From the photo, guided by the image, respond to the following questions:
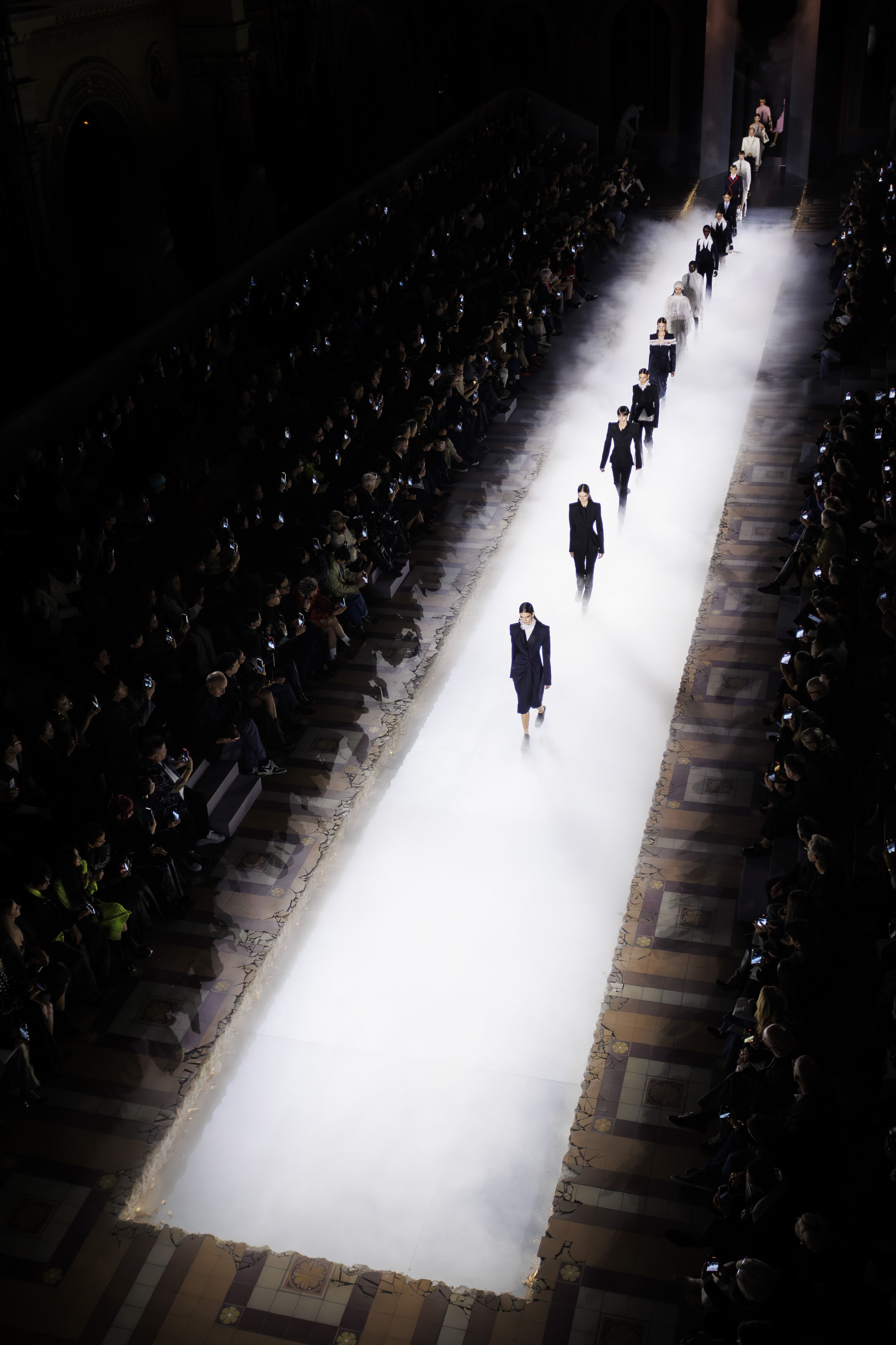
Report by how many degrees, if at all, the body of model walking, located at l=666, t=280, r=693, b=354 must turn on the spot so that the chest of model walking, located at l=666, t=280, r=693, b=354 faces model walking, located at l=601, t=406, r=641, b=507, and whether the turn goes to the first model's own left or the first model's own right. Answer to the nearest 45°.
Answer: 0° — they already face them

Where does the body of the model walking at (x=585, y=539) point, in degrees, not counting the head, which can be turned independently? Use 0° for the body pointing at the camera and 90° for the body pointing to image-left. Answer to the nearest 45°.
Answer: approximately 0°

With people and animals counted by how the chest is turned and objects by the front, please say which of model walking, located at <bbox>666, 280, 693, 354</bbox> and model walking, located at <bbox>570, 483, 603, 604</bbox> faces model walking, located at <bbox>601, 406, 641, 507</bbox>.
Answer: model walking, located at <bbox>666, 280, 693, 354</bbox>

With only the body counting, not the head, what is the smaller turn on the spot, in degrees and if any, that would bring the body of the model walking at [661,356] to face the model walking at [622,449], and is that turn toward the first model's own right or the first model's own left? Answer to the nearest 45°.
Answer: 0° — they already face them

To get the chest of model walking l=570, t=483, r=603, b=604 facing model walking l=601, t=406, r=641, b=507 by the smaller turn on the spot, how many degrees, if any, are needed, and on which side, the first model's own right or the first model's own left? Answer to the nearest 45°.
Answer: approximately 180°

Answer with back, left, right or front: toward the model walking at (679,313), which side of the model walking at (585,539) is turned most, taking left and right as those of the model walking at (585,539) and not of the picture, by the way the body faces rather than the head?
back

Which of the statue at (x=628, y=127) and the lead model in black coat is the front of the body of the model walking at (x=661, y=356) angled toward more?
the lead model in black coat

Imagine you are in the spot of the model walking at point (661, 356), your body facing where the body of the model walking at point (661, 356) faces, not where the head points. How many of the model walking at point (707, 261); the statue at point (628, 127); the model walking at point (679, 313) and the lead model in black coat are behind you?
3

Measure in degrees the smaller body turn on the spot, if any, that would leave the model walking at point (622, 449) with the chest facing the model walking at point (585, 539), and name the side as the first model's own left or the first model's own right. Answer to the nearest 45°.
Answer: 0° — they already face them

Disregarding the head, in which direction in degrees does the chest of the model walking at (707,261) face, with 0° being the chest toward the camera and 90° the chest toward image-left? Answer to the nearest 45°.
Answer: approximately 0°

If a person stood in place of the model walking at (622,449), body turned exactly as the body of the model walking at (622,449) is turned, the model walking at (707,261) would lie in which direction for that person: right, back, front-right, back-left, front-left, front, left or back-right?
back
